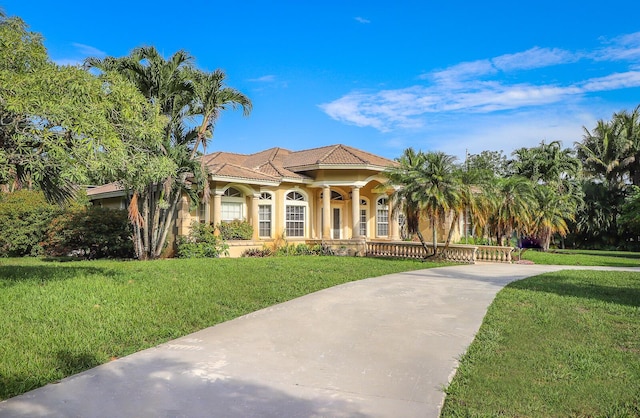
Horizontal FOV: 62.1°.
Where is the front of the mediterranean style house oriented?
toward the camera

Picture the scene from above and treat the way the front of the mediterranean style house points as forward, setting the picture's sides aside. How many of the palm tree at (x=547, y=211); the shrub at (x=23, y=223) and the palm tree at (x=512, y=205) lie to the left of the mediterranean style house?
2

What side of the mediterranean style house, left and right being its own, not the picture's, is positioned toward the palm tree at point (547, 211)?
left

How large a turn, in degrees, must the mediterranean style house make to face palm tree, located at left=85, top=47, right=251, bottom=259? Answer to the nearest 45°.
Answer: approximately 45° to its right

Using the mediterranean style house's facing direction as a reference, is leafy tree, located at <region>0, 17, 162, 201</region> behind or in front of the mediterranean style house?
in front

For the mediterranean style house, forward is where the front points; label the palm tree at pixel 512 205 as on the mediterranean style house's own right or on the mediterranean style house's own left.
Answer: on the mediterranean style house's own left

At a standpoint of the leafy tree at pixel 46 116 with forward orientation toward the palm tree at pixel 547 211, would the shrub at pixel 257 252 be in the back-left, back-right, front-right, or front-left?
front-left

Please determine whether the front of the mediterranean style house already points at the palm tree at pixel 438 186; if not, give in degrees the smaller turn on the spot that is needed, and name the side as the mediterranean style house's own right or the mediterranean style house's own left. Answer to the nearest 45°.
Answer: approximately 45° to the mediterranean style house's own left

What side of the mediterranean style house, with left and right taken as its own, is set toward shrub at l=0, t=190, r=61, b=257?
right

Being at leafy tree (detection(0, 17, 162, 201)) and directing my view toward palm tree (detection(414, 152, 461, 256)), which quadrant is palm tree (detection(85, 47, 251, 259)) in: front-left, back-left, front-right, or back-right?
front-left
